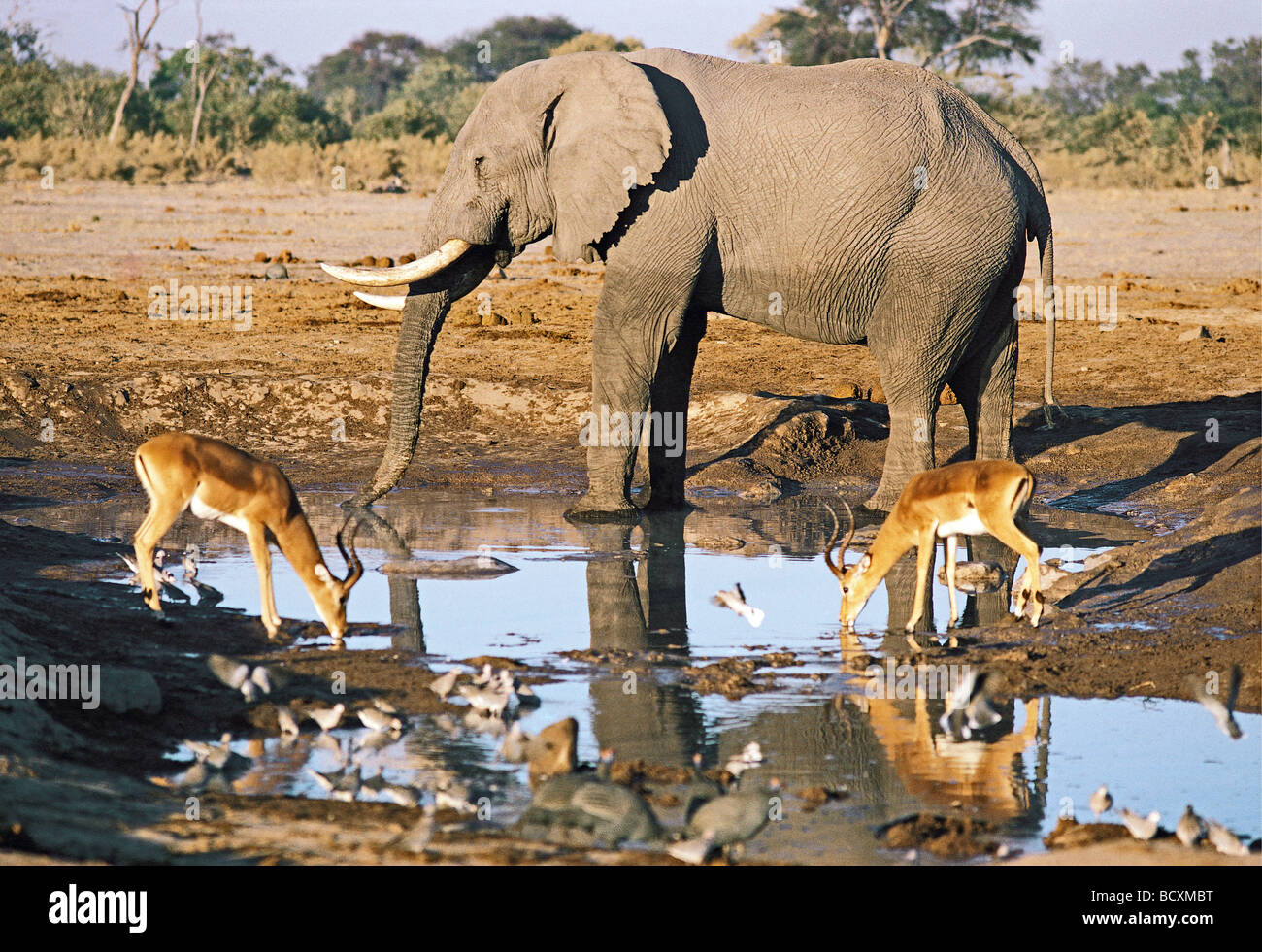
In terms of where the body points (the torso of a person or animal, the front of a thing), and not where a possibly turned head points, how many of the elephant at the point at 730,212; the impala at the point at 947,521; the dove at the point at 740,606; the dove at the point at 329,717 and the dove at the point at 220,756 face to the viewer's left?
3

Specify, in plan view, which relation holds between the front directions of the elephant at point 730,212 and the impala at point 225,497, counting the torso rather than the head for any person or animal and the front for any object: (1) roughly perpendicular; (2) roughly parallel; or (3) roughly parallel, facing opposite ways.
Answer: roughly parallel, facing opposite ways

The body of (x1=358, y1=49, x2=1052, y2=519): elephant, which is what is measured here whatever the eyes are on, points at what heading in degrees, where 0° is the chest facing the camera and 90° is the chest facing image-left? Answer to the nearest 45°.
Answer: approximately 90°

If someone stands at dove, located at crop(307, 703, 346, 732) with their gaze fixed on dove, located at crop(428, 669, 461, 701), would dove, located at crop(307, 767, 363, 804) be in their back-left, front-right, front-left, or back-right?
back-right

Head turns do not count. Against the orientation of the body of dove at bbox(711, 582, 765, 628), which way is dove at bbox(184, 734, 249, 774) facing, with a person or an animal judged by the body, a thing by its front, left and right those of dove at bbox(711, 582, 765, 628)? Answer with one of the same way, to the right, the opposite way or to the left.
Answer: the opposite way

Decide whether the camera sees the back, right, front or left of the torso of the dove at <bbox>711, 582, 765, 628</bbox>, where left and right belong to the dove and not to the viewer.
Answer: left

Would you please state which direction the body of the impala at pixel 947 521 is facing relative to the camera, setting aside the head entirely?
to the viewer's left

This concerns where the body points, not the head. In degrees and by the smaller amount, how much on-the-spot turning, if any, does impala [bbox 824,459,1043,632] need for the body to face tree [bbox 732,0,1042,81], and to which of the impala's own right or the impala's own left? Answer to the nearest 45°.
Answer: approximately 90° to the impala's own right

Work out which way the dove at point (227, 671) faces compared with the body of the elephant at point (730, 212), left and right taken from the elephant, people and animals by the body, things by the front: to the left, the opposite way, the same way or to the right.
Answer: the opposite way

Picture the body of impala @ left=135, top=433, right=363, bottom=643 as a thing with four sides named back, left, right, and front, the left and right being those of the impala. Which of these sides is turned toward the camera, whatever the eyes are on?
right

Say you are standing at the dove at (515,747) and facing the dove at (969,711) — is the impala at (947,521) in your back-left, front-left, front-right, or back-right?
front-left

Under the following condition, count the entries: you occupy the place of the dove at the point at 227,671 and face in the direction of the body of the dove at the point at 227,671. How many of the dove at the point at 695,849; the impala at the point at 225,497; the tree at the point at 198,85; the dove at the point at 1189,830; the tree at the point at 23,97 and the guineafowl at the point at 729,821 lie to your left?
3
